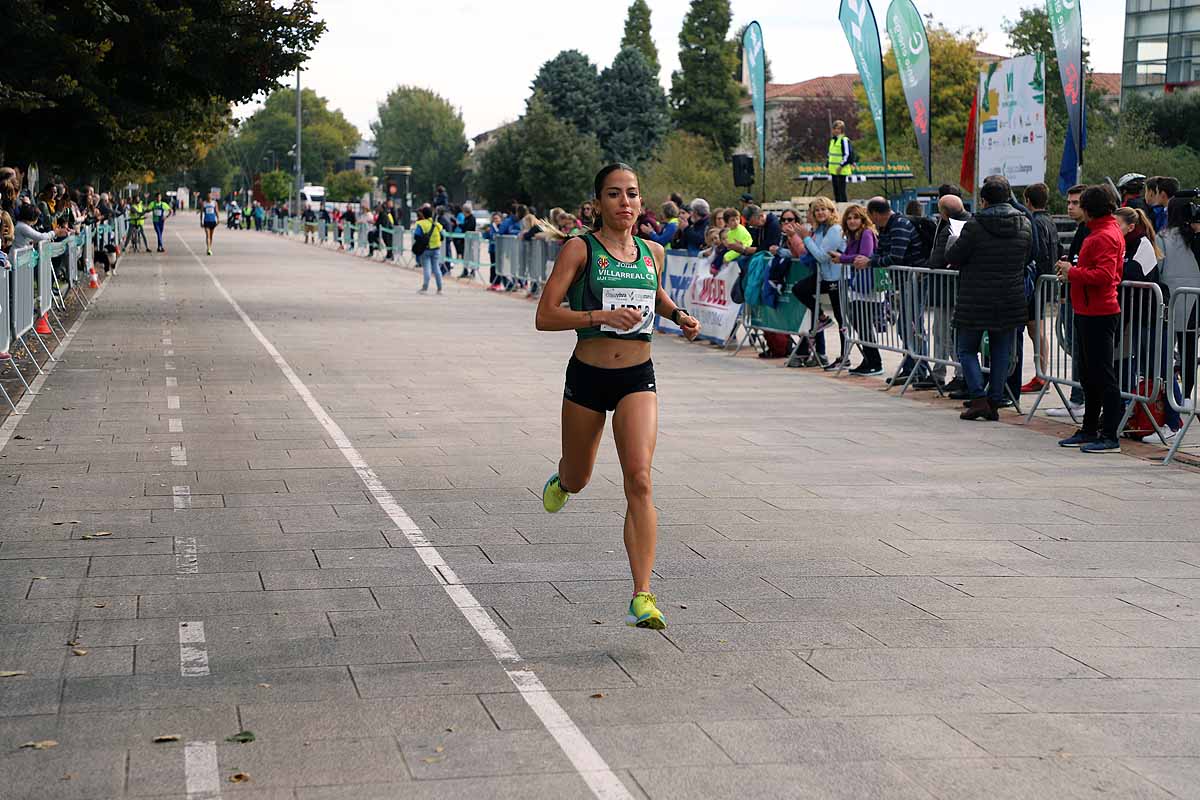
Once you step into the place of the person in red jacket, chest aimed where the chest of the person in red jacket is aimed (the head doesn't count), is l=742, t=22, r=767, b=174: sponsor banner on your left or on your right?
on your right

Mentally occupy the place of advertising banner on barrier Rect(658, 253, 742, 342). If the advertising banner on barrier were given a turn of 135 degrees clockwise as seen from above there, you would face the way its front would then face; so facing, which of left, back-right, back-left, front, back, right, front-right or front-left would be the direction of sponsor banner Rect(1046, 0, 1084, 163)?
front-right

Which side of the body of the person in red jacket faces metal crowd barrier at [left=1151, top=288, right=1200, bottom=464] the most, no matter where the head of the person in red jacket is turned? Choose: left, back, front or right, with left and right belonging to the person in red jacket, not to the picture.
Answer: back

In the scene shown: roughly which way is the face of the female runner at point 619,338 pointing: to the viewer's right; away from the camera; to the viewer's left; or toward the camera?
toward the camera

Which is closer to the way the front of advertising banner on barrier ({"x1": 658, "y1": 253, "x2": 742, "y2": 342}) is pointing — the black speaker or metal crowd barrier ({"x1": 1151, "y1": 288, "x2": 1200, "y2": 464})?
the metal crowd barrier

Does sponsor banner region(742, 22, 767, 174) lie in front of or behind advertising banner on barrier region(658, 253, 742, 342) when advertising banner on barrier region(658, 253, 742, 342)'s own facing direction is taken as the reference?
behind

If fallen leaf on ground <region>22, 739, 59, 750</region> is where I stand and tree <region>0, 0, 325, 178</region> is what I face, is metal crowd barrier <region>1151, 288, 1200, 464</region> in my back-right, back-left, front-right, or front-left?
front-right

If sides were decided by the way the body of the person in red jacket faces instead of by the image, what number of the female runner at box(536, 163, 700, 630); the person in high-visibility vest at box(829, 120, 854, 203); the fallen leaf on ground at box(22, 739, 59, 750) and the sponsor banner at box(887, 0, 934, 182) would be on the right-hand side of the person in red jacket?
2

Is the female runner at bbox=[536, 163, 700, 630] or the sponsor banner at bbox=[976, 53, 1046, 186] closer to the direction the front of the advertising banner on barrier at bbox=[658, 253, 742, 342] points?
the female runner

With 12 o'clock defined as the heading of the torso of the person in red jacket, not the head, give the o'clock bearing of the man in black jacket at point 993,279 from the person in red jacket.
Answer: The man in black jacket is roughly at 2 o'clock from the person in red jacket.

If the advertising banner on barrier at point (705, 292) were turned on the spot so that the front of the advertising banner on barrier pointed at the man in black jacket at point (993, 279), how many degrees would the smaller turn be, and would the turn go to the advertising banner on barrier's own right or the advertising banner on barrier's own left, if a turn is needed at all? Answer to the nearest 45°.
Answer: approximately 45° to the advertising banner on barrier's own left

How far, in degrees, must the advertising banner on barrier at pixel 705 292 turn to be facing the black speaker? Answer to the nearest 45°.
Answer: approximately 135° to its right

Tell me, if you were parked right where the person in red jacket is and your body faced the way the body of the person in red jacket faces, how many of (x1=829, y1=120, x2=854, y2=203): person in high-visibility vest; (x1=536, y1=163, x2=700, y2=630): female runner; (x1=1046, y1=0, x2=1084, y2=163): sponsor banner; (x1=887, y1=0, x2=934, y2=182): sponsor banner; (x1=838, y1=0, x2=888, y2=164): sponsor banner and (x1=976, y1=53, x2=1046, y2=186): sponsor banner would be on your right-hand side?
5

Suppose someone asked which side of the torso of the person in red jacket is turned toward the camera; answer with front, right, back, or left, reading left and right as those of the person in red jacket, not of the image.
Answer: left

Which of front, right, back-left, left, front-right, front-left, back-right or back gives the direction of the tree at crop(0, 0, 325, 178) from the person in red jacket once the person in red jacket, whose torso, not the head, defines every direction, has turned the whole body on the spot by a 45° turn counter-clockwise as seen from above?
right

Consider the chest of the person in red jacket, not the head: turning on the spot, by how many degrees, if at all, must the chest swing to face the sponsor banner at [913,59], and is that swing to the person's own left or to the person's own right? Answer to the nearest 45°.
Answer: approximately 90° to the person's own right

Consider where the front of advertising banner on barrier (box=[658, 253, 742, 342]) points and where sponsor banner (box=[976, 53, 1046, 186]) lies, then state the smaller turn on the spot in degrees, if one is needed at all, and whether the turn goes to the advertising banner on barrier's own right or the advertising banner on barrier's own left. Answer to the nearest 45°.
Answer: approximately 180°

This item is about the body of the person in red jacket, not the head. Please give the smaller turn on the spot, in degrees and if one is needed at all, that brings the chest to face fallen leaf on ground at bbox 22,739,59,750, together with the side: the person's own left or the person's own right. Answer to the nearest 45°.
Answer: approximately 90° to the person's own left

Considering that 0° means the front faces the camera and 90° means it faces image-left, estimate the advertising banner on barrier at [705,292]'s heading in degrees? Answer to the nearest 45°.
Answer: approximately 45°

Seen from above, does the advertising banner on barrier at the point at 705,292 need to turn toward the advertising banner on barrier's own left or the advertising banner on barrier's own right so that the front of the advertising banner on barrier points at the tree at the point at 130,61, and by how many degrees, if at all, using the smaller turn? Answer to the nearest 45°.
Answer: approximately 90° to the advertising banner on barrier's own right

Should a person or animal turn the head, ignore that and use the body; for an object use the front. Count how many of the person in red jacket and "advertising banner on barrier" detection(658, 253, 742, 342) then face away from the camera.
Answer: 0
